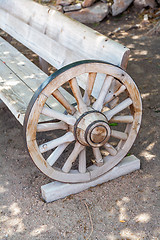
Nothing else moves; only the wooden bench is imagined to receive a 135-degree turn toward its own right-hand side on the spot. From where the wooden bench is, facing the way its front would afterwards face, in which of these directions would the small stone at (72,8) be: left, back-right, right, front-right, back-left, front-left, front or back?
front

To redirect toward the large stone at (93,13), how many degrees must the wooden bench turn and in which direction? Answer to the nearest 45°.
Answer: approximately 135° to its right

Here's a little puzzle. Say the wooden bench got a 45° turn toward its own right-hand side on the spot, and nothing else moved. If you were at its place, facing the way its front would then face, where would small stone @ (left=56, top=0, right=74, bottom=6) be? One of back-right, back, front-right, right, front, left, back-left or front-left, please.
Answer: right

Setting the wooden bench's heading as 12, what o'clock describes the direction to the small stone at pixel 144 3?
The small stone is roughly at 5 o'clock from the wooden bench.

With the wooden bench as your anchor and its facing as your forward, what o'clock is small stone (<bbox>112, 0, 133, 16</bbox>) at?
The small stone is roughly at 5 o'clock from the wooden bench.

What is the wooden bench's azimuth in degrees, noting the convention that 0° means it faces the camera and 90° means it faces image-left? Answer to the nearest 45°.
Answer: approximately 45°
